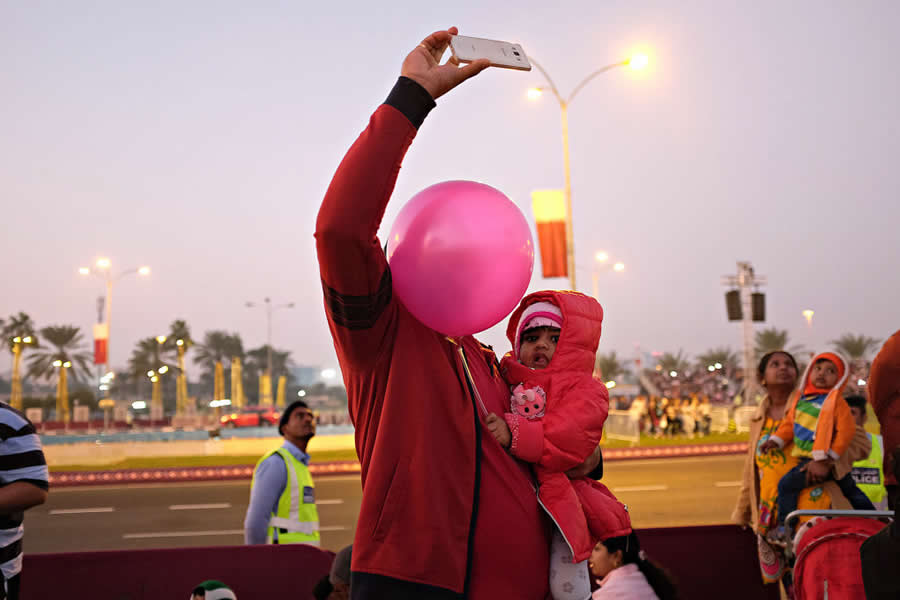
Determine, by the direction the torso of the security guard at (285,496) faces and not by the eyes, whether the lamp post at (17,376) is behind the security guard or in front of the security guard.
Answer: behind

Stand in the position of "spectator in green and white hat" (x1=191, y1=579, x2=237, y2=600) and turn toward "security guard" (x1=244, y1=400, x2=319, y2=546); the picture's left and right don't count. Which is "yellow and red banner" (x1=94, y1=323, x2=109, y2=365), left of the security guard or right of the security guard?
left

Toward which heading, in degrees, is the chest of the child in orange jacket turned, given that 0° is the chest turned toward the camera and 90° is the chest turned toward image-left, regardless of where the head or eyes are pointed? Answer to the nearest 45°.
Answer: approximately 45°

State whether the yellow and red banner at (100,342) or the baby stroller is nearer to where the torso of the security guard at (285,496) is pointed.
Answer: the baby stroller

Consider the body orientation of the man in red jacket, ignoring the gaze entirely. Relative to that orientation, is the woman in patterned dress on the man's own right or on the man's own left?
on the man's own left

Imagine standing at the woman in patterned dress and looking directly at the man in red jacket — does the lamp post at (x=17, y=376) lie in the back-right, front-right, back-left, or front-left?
back-right

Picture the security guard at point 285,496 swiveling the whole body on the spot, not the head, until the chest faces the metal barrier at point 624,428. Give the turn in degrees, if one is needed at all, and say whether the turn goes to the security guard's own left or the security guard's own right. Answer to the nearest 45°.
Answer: approximately 90° to the security guard's own left

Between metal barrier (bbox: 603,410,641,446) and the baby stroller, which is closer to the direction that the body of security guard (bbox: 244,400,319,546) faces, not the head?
the baby stroller

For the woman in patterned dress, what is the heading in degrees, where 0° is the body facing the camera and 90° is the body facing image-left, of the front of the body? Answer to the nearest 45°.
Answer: approximately 315°
